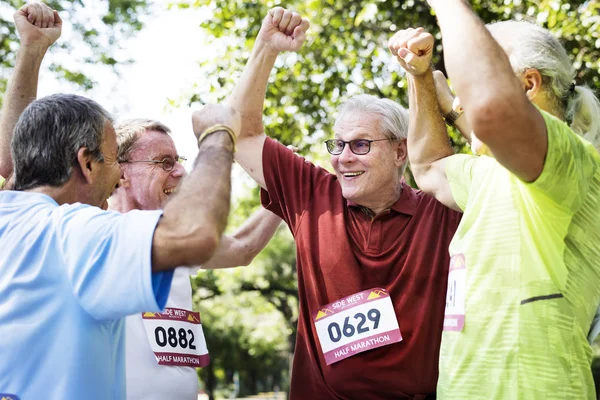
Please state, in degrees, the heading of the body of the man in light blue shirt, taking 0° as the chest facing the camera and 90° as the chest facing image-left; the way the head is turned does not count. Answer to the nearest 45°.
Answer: approximately 225°

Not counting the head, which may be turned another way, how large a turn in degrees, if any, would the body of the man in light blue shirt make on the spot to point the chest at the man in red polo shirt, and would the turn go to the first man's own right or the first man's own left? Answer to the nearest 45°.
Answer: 0° — they already face them

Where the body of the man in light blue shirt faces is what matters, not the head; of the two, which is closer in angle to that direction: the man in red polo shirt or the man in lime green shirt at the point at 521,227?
the man in red polo shirt

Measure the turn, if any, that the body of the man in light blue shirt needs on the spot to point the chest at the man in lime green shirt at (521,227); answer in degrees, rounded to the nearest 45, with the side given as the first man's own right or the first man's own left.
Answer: approximately 45° to the first man's own right

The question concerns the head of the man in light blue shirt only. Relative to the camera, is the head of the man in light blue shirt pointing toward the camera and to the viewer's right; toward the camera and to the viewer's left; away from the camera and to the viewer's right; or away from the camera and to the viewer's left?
away from the camera and to the viewer's right
